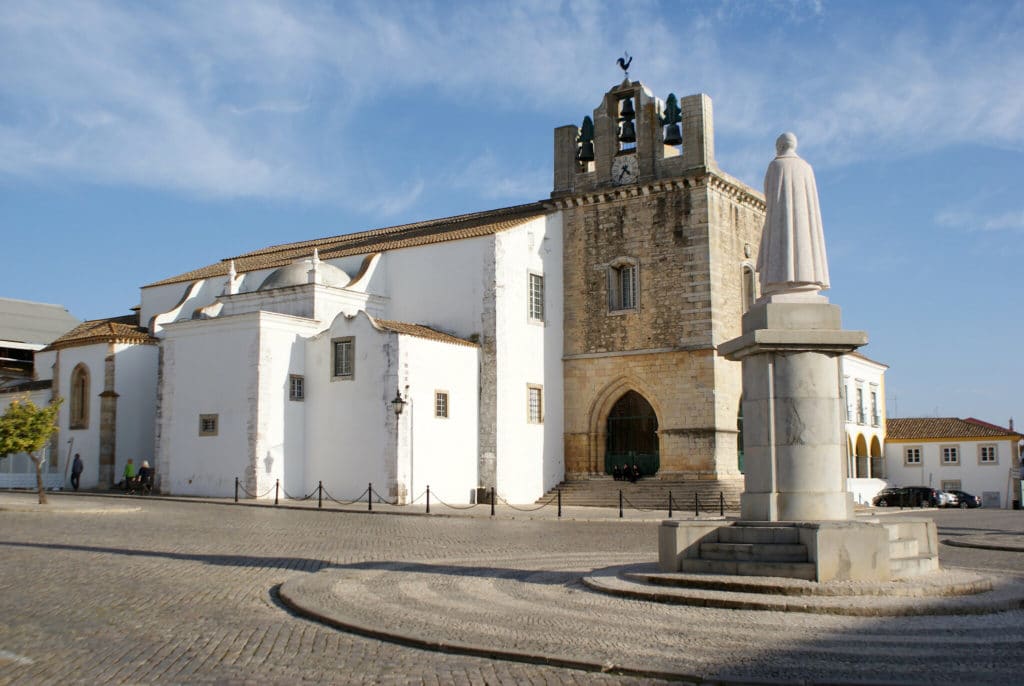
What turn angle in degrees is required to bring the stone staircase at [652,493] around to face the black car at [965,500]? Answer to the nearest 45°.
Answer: approximately 135° to its left

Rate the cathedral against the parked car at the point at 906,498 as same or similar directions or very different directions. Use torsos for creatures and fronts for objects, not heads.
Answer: very different directions

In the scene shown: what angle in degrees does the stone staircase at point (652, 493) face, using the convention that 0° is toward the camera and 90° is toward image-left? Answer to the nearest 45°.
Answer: approximately 0°

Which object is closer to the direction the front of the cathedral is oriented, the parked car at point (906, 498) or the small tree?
the parked car

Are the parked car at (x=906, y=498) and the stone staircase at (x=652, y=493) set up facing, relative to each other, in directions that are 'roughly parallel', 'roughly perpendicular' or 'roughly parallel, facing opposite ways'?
roughly perpendicular

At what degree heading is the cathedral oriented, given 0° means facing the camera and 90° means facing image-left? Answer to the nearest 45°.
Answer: approximately 315°

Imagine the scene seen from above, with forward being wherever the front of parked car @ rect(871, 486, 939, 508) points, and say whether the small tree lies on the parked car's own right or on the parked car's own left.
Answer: on the parked car's own left

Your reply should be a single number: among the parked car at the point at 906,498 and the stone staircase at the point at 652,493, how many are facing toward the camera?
1

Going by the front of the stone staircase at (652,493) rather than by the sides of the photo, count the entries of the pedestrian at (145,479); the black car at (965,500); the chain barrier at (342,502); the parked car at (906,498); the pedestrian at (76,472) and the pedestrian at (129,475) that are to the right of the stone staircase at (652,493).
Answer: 4

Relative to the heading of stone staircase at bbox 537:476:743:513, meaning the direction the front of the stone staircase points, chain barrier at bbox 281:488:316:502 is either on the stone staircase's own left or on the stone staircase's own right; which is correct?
on the stone staircase's own right

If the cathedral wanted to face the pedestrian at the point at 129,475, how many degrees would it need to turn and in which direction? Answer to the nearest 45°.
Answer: approximately 135° to its right
